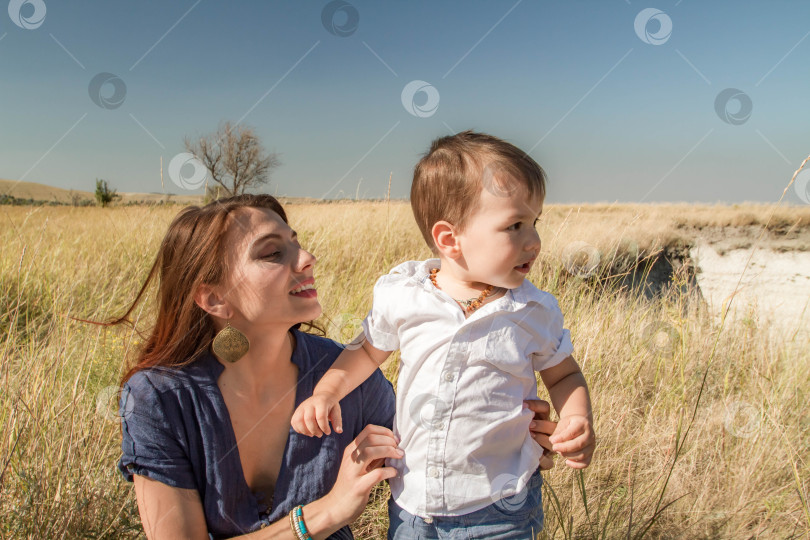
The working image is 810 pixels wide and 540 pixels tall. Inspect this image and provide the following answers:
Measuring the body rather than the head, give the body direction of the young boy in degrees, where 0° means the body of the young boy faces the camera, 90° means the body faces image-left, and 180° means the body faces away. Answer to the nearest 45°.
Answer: approximately 0°

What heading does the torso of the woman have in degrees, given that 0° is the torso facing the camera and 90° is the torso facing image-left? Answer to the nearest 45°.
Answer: approximately 315°

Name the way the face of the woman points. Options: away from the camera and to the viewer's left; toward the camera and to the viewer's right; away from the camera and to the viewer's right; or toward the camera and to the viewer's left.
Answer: toward the camera and to the viewer's right
